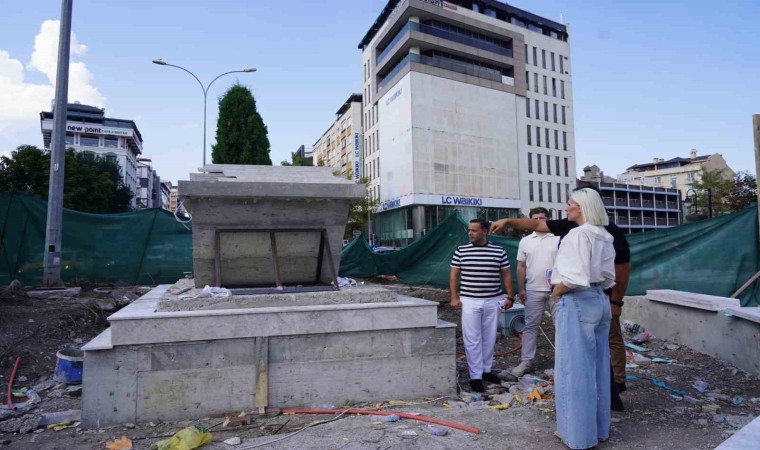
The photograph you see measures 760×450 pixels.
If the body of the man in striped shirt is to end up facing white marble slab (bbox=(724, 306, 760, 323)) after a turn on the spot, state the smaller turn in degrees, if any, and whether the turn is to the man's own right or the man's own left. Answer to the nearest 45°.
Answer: approximately 90° to the man's own left

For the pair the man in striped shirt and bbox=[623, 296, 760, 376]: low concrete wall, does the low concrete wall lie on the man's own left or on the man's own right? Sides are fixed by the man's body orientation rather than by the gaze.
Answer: on the man's own left

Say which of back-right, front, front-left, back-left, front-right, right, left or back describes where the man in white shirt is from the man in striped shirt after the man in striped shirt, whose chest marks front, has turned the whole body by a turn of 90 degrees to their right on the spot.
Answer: back-right

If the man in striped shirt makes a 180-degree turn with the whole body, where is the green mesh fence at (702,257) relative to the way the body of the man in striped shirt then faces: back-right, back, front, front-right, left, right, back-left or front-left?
front-right

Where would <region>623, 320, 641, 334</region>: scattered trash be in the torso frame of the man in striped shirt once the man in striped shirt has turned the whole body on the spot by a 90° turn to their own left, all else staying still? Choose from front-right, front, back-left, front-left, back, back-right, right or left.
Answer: front-left

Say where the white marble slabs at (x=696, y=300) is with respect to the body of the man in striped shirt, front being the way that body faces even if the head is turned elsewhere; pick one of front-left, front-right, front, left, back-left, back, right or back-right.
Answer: back-left

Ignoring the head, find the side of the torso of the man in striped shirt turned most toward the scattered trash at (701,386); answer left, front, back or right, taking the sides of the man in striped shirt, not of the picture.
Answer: left

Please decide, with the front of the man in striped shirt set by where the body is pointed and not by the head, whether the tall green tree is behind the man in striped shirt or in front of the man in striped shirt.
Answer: behind

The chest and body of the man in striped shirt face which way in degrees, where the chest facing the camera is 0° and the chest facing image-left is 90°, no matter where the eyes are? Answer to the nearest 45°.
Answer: approximately 0°

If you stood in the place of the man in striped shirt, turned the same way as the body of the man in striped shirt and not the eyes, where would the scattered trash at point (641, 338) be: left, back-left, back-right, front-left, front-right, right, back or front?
back-left

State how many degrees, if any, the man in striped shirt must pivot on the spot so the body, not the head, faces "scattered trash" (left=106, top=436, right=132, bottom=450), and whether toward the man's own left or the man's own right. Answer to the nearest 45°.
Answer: approximately 45° to the man's own right

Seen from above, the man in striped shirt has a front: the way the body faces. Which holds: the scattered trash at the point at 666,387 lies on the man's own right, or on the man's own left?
on the man's own left
